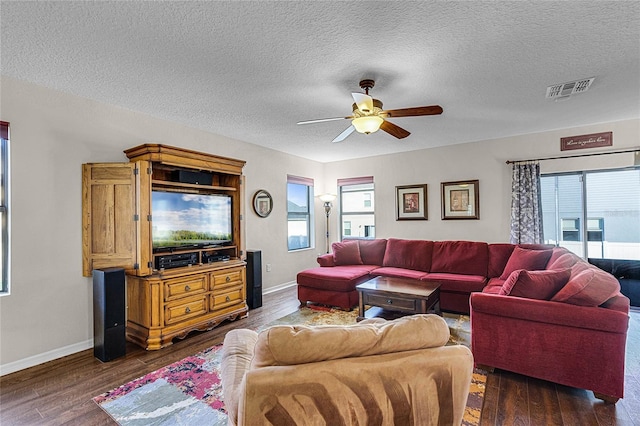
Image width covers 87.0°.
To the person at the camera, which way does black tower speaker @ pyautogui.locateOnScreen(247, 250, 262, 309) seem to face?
facing the viewer and to the right of the viewer

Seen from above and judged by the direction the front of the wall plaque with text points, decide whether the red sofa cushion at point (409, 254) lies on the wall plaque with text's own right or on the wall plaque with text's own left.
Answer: on the wall plaque with text's own right

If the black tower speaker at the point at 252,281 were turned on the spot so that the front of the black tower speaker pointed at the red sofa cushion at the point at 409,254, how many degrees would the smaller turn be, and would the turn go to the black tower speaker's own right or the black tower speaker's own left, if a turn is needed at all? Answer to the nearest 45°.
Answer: approximately 45° to the black tower speaker's own left

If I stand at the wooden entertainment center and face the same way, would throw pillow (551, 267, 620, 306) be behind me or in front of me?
in front

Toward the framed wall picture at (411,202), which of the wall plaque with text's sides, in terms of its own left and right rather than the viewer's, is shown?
right

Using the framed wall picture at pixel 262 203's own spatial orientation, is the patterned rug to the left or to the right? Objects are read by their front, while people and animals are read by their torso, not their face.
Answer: on its right

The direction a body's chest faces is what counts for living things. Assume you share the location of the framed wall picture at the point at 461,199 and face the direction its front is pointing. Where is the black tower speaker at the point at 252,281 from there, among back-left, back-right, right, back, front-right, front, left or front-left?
front-right

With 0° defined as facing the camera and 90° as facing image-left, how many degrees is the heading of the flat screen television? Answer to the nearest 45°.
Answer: approximately 315°

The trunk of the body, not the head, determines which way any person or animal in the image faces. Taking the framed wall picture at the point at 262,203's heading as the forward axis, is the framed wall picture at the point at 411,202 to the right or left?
on its left

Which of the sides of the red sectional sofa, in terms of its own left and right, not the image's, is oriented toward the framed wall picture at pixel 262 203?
right

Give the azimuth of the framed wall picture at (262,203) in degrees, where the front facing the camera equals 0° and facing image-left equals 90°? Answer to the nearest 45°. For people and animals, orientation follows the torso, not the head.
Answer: approximately 315°

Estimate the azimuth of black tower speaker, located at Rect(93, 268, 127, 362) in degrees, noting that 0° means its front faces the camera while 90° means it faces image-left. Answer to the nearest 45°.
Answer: approximately 315°
